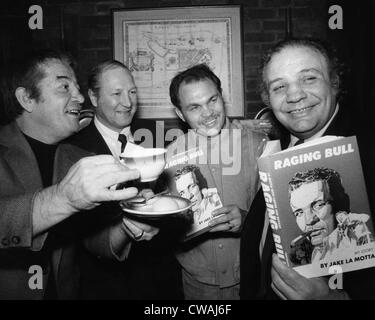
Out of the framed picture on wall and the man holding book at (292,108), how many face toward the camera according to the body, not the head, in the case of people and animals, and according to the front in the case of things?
2

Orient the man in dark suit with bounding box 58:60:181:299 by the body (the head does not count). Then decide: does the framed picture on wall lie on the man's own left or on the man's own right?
on the man's own left

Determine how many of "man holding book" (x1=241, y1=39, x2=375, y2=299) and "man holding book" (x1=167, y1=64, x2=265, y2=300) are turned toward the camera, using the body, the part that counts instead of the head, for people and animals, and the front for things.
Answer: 2

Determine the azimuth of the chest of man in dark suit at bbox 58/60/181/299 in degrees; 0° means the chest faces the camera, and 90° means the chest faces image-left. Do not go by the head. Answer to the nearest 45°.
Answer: approximately 315°

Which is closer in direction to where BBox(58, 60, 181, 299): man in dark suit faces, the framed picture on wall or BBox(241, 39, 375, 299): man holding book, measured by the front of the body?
the man holding book

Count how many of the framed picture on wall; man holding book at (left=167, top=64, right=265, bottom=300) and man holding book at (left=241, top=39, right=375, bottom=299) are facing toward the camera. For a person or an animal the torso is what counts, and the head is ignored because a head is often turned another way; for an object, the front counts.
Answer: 3

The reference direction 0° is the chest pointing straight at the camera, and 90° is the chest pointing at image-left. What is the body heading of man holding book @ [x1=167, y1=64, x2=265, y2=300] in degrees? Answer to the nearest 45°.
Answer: approximately 0°
